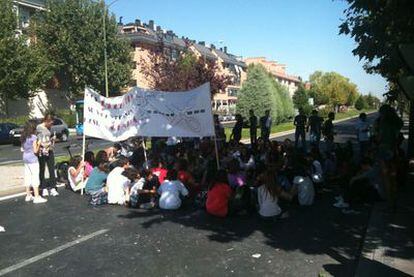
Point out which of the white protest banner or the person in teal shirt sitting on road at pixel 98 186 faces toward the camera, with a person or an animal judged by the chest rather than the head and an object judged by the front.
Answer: the white protest banner

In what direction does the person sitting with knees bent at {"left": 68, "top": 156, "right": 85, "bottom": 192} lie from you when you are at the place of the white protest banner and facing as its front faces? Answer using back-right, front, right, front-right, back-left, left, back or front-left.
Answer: right

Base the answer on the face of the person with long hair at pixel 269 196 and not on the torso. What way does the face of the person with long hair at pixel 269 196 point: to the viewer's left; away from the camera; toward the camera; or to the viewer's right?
away from the camera

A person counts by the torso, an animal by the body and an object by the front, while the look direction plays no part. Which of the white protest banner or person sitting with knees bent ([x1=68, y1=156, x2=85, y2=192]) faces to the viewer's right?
the person sitting with knees bent

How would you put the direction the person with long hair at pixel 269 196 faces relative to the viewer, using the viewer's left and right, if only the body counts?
facing away from the viewer and to the right of the viewer

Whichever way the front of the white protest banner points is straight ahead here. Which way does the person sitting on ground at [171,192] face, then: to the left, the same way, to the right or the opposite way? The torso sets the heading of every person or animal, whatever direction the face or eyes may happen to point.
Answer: the opposite way

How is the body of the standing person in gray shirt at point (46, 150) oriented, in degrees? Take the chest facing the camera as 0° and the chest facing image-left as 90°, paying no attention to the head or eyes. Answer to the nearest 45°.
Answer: approximately 315°

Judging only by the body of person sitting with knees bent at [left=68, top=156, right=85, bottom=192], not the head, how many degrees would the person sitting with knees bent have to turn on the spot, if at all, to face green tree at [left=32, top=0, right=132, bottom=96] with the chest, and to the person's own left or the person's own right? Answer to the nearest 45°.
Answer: approximately 90° to the person's own left

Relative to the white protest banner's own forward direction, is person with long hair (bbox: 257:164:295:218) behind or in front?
in front

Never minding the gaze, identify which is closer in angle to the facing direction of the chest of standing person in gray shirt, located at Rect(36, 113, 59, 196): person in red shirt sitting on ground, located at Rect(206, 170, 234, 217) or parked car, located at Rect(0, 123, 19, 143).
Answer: the person in red shirt sitting on ground

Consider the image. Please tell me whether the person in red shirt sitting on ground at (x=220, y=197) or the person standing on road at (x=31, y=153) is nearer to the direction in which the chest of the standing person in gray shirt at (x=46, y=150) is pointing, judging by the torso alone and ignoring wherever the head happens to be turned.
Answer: the person in red shirt sitting on ground

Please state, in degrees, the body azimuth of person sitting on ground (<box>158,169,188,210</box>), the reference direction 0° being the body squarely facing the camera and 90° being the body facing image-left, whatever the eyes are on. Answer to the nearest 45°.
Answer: approximately 180°

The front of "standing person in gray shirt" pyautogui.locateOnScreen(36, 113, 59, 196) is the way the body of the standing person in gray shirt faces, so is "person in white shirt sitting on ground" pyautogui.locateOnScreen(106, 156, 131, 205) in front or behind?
in front

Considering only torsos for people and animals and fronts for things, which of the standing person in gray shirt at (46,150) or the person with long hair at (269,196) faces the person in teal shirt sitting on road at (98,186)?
the standing person in gray shirt

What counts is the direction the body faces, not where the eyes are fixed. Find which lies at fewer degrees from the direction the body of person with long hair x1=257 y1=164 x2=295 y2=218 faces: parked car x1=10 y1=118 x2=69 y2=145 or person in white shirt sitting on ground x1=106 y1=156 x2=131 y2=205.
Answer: the parked car

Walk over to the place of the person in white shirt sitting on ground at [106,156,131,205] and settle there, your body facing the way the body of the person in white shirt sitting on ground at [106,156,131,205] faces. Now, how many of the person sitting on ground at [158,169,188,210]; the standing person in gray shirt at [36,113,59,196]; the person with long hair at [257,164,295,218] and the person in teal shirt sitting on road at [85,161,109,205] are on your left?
2
